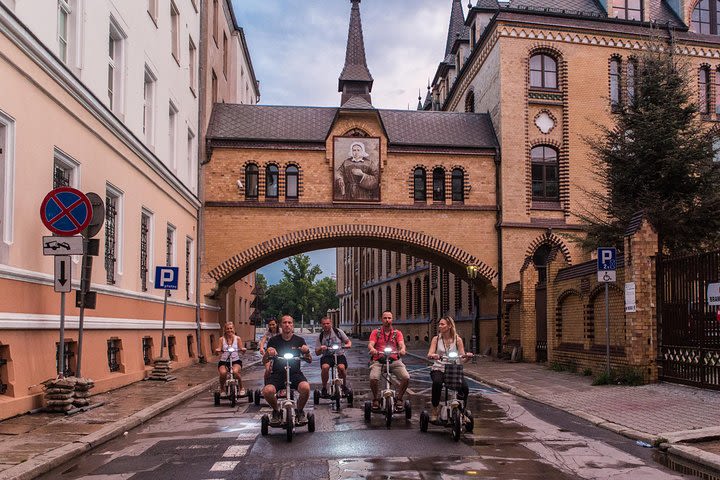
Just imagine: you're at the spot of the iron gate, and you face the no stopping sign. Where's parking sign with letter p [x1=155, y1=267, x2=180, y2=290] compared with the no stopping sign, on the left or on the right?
right

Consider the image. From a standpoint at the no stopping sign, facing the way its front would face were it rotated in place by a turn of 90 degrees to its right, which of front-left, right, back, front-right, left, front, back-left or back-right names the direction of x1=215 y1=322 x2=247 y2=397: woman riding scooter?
back-right

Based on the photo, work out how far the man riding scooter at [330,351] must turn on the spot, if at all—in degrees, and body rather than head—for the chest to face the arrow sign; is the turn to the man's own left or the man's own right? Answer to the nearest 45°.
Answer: approximately 45° to the man's own right

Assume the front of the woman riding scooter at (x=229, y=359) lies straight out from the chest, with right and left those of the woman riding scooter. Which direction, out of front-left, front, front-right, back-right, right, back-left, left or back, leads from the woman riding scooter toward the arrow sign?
front-right

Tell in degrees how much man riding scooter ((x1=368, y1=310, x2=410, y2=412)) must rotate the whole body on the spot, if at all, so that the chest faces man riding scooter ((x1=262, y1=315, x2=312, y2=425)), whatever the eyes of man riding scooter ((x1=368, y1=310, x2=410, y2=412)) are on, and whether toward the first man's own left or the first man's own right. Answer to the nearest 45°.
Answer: approximately 45° to the first man's own right

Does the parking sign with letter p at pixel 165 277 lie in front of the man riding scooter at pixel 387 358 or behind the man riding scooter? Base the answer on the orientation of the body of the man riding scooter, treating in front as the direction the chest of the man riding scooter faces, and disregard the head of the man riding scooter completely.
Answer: behind

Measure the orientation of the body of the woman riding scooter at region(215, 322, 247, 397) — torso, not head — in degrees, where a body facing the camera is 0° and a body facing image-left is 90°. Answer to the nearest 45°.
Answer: approximately 0°

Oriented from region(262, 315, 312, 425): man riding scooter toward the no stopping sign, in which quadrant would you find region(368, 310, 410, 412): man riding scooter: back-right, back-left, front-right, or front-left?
back-right
